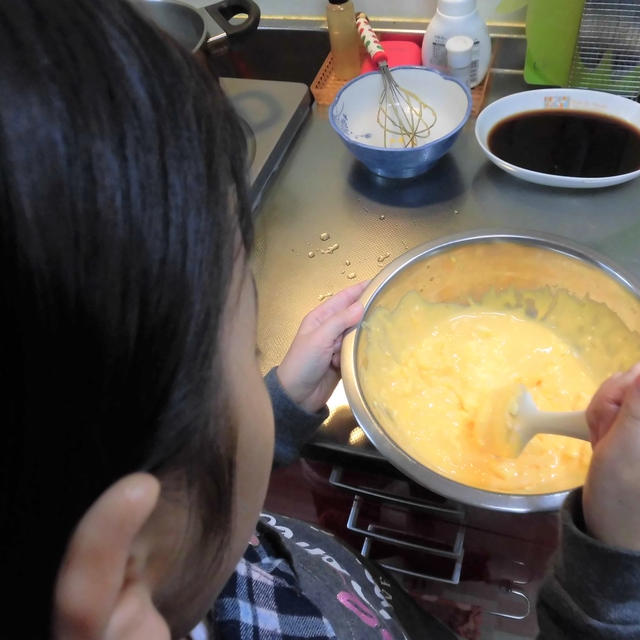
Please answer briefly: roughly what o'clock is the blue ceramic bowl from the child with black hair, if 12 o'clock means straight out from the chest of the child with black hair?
The blue ceramic bowl is roughly at 11 o'clock from the child with black hair.

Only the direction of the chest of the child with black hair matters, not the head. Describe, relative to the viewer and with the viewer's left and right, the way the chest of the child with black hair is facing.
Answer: facing away from the viewer and to the right of the viewer

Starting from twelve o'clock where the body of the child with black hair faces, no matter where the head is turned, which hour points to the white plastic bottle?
The white plastic bottle is roughly at 11 o'clock from the child with black hair.

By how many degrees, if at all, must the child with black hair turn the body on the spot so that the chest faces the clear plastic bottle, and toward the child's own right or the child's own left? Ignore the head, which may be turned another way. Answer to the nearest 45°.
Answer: approximately 45° to the child's own left

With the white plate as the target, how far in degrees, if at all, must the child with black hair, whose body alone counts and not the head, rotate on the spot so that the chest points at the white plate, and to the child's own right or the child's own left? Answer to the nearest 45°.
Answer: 0° — they already face it

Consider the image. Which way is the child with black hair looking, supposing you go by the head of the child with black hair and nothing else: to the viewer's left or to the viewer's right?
to the viewer's right

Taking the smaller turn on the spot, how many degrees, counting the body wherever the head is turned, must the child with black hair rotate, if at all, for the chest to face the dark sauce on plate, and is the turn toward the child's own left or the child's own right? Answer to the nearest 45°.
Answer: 0° — they already face it

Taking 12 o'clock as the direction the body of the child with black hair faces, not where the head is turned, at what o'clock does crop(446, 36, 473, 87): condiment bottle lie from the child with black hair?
The condiment bottle is roughly at 11 o'clock from the child with black hair.
